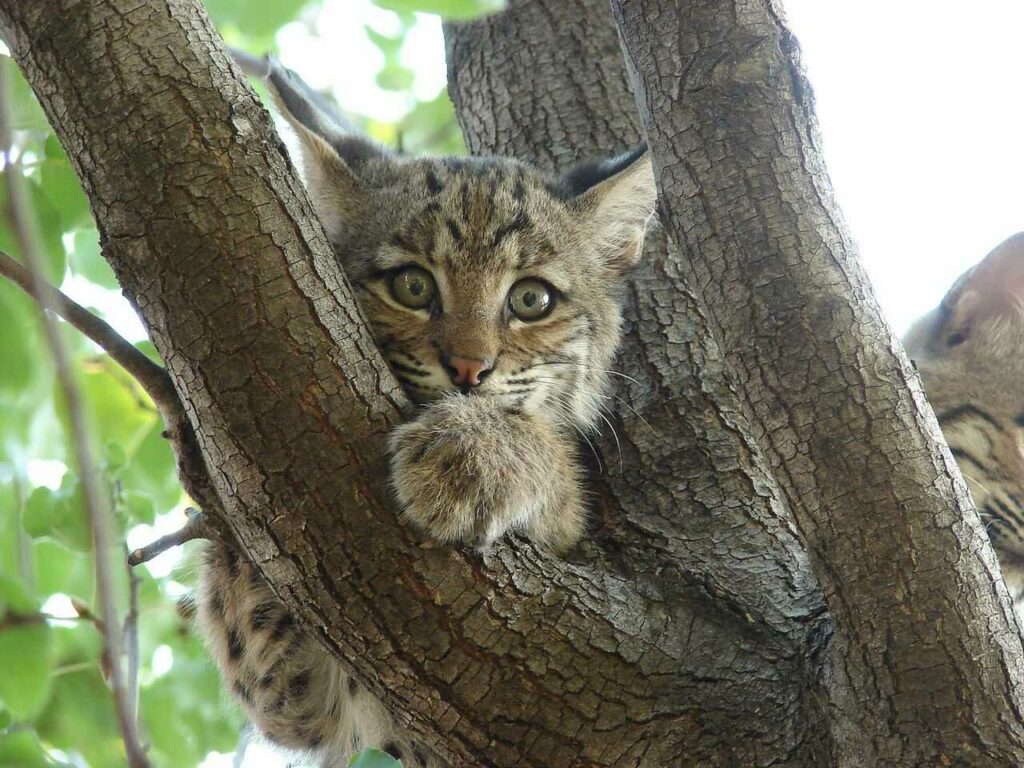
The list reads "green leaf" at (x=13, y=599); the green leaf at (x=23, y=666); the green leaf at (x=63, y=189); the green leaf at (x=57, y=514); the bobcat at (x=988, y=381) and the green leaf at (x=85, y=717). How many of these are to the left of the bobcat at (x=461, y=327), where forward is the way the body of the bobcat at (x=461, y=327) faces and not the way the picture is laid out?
1

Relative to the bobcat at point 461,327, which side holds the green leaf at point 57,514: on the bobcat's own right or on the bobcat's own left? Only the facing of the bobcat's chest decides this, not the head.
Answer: on the bobcat's own right

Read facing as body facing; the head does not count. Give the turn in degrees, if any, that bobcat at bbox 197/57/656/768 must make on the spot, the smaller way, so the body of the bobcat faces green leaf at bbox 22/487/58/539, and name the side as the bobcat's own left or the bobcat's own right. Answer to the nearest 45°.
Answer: approximately 45° to the bobcat's own right

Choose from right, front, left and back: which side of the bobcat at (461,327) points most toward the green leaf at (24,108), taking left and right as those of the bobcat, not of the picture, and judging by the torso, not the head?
right

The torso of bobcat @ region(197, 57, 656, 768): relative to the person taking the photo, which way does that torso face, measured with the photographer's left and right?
facing the viewer

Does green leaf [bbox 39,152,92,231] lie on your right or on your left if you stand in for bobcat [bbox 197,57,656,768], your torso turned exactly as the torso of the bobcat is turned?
on your right

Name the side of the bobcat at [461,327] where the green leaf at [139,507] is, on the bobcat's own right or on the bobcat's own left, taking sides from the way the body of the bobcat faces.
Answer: on the bobcat's own right

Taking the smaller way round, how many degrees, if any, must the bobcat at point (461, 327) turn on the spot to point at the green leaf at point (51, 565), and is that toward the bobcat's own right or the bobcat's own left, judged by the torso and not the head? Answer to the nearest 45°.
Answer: approximately 90° to the bobcat's own right

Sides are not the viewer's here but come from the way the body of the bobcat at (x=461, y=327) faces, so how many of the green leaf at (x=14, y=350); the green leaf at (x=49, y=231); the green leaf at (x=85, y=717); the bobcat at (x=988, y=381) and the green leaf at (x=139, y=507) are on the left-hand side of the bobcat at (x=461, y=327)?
1

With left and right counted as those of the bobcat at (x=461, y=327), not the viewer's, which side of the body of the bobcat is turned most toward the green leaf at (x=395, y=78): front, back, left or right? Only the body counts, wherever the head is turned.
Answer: back
